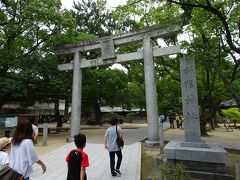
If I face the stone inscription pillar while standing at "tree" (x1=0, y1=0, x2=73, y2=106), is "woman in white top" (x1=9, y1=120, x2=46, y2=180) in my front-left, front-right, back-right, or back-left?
front-right

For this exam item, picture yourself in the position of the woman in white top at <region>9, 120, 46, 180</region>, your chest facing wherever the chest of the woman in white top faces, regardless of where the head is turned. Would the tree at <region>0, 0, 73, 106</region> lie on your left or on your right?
on your left

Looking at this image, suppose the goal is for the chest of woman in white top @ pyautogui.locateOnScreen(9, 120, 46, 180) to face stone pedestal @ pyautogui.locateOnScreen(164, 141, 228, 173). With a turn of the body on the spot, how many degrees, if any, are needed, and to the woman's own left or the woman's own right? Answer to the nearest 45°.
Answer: approximately 45° to the woman's own right

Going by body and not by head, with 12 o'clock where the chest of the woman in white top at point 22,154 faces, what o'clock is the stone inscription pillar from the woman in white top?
The stone inscription pillar is roughly at 1 o'clock from the woman in white top.

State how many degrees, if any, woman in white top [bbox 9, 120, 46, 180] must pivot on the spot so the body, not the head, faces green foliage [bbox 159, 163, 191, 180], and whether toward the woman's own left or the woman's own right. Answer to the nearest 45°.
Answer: approximately 45° to the woman's own right

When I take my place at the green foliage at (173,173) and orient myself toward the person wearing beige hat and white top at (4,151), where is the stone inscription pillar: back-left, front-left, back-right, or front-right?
back-right

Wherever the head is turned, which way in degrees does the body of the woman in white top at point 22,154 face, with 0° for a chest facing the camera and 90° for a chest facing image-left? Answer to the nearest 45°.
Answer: approximately 225°

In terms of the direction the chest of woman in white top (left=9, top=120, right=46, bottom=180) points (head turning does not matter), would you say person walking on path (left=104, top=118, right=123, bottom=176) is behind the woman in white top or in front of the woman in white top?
in front

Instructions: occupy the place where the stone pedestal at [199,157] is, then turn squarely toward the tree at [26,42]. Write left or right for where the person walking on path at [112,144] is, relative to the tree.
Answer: left
